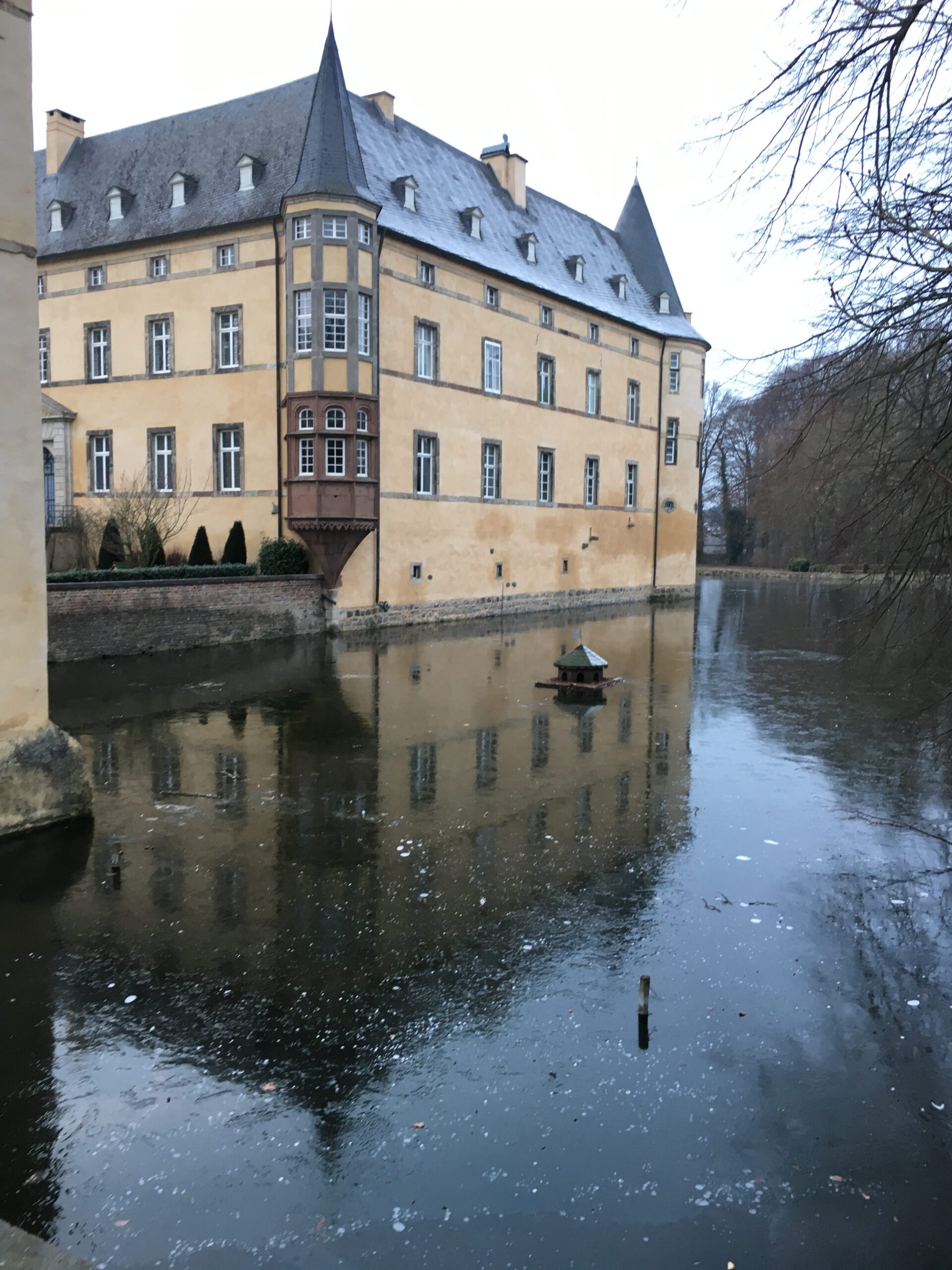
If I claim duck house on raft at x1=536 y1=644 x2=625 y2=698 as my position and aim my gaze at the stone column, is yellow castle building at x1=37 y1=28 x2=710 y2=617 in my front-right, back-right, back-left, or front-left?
back-right

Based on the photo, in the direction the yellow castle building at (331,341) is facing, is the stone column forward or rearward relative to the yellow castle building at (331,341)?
forward
